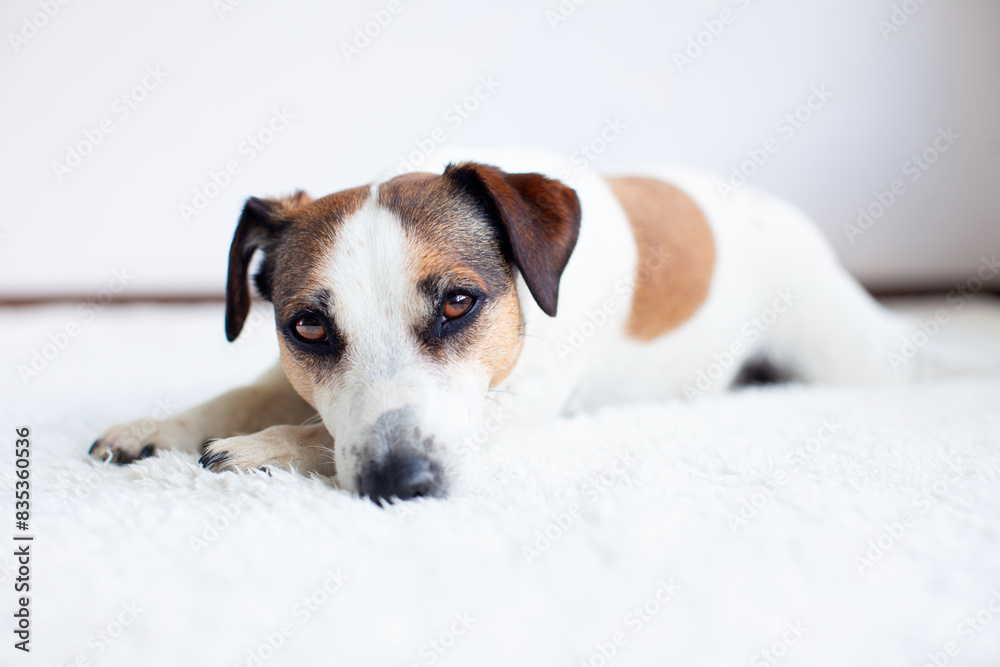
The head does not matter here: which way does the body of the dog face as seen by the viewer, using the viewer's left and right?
facing the viewer and to the left of the viewer
